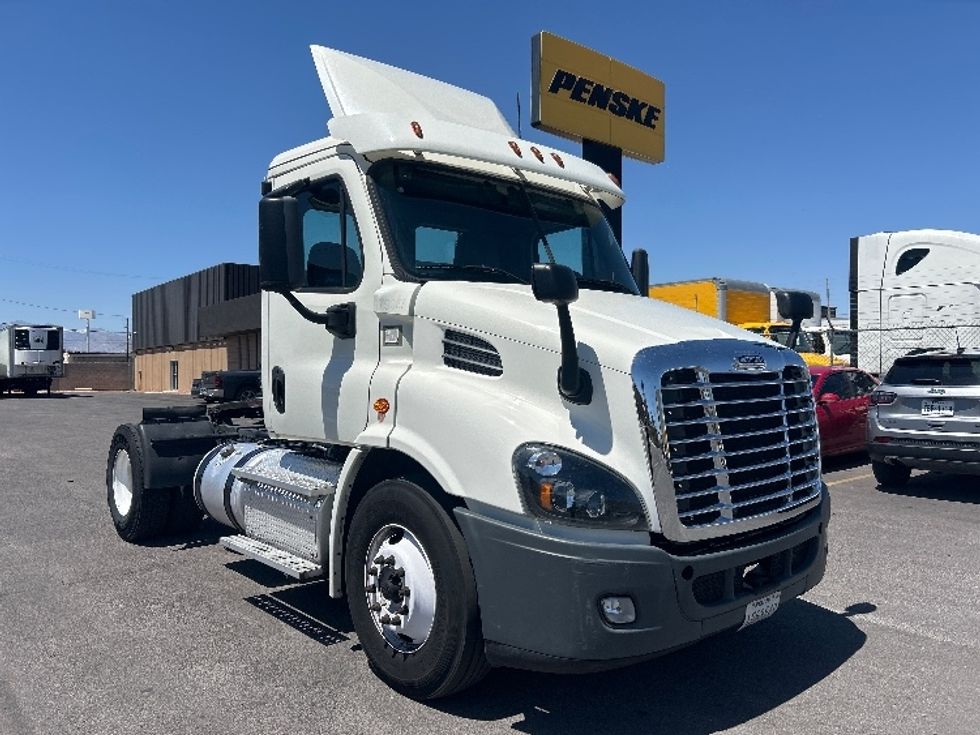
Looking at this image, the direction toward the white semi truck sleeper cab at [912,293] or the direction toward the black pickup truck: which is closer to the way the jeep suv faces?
the white semi truck sleeper cab

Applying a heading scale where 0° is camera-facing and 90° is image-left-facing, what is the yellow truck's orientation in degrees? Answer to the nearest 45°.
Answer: approximately 315°

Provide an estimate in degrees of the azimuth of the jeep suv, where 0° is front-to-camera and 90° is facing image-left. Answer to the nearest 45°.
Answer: approximately 180°
